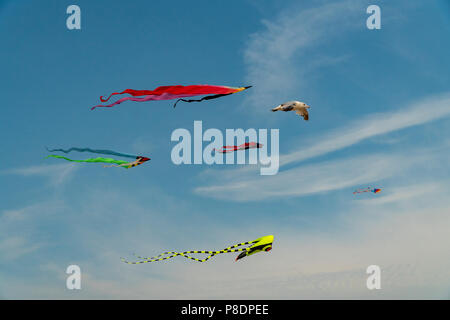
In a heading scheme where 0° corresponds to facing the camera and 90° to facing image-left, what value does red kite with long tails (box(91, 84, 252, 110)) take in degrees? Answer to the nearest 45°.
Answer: approximately 270°
